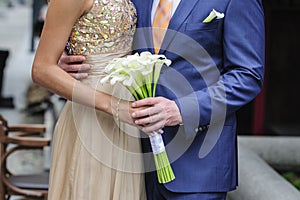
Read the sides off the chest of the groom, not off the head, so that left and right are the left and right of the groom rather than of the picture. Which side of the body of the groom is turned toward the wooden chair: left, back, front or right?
right

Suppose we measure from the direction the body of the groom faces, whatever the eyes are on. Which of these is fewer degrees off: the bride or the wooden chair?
the bride

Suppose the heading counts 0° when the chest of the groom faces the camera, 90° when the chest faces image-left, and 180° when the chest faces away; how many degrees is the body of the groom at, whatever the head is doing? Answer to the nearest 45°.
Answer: approximately 45°

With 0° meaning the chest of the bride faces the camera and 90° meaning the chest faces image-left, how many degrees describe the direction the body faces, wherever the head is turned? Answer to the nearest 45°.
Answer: approximately 315°

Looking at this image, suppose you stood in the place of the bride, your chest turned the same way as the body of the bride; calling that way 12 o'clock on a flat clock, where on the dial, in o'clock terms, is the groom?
The groom is roughly at 11 o'clock from the bride.

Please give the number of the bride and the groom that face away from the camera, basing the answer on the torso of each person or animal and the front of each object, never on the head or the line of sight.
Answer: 0

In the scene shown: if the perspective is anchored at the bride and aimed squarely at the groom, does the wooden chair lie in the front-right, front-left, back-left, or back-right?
back-left

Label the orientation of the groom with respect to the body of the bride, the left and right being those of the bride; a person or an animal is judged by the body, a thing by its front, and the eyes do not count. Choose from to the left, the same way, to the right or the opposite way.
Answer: to the right
